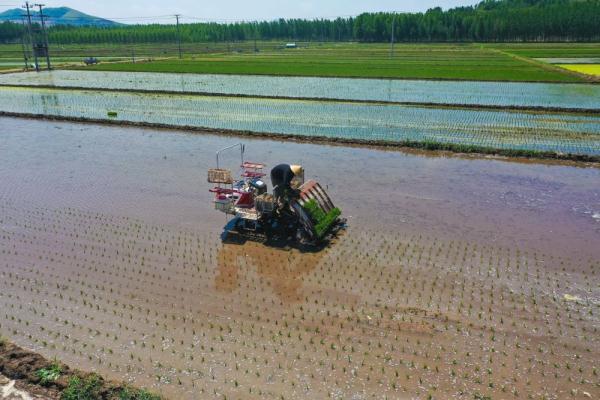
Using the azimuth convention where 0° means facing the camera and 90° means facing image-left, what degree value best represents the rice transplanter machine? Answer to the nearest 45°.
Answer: approximately 135°
